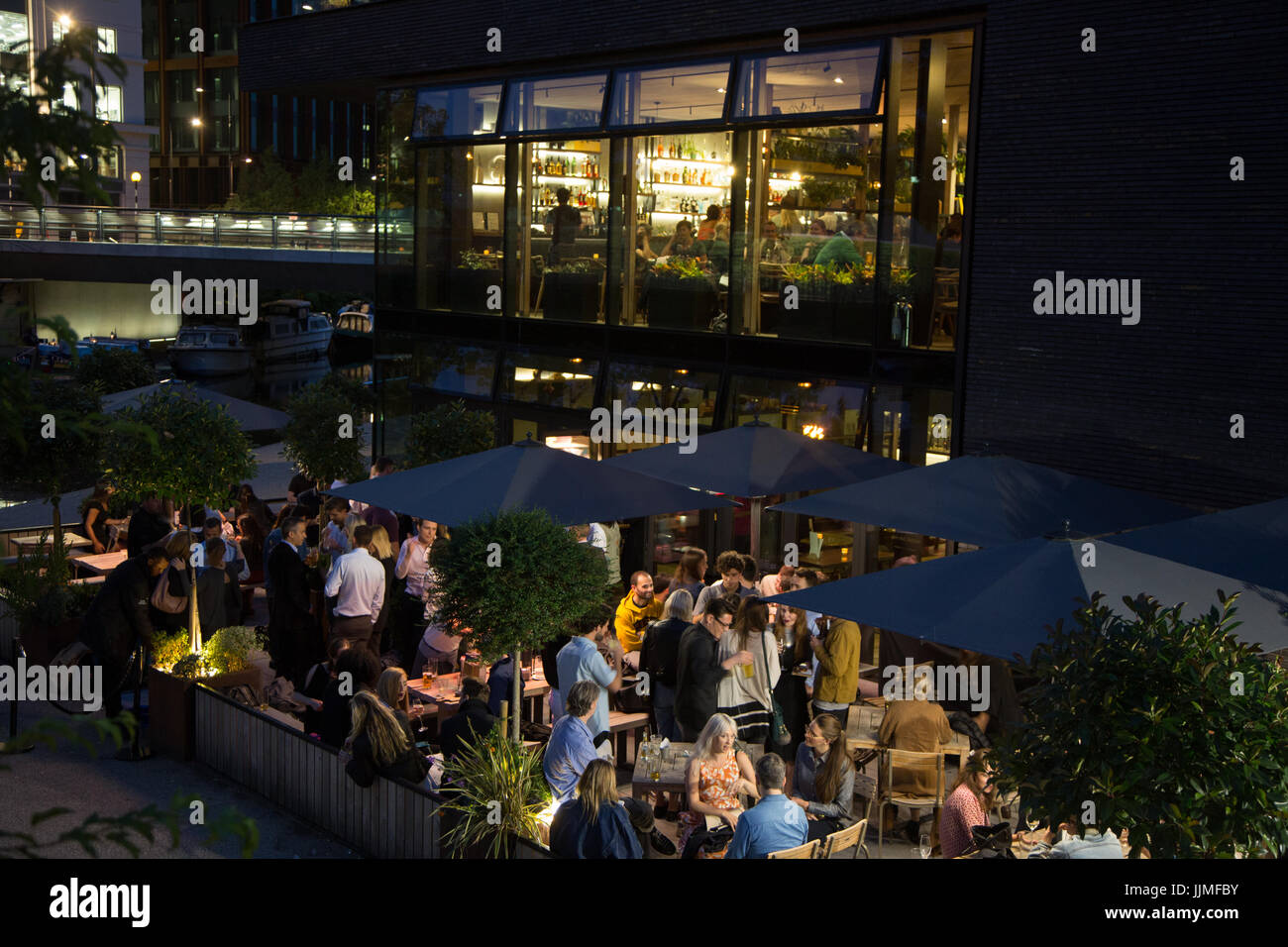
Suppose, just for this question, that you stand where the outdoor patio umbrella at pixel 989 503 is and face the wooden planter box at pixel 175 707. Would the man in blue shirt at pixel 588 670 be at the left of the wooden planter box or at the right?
left

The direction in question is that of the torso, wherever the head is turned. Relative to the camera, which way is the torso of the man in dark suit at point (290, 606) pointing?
to the viewer's right

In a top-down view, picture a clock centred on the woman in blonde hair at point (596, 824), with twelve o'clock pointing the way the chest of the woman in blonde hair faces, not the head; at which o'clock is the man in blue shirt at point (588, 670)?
The man in blue shirt is roughly at 12 o'clock from the woman in blonde hair.

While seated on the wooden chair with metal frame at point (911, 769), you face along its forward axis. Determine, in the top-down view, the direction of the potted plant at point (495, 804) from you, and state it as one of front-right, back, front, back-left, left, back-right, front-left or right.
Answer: back-left

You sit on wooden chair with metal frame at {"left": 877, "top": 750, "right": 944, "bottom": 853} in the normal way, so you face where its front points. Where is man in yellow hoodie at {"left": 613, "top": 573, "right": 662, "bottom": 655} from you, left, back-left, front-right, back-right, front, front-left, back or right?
front-left

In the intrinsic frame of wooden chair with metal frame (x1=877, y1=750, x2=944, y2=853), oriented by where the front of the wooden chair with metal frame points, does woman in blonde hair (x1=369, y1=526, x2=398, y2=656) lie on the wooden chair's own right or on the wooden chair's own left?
on the wooden chair's own left

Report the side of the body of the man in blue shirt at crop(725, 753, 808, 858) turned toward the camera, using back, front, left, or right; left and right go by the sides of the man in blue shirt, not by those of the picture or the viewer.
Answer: back

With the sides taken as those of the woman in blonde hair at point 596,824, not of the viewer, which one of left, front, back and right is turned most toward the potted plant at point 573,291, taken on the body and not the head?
front

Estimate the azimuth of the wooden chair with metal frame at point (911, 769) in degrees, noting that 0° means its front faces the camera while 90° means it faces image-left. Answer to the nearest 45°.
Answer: approximately 180°

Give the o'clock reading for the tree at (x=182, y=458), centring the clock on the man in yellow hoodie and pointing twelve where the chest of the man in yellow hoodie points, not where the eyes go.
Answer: The tree is roughly at 5 o'clock from the man in yellow hoodie.

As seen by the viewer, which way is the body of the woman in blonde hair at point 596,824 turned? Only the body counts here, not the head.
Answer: away from the camera

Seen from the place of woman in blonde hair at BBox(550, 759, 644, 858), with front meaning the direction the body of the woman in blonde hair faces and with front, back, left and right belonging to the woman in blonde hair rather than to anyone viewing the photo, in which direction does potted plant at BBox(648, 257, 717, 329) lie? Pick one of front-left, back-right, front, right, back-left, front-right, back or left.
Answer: front

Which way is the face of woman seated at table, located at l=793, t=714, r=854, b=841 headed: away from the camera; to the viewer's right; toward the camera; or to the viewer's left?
to the viewer's left

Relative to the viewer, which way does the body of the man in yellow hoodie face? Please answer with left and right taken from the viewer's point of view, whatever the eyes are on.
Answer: facing the viewer and to the right of the viewer

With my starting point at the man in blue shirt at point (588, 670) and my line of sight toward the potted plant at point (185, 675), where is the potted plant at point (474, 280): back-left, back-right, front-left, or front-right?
front-right
